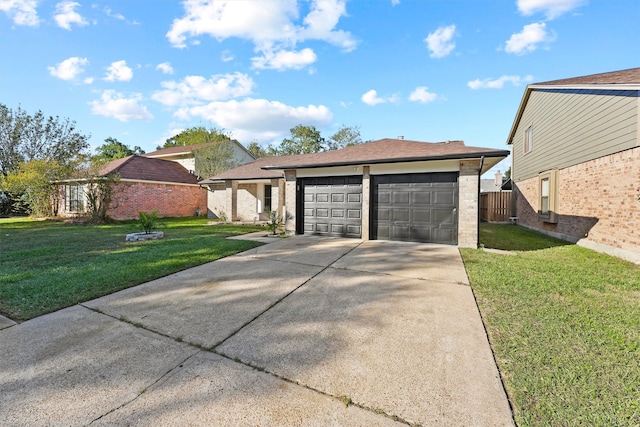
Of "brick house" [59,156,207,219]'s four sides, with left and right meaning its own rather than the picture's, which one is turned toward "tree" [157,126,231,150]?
back

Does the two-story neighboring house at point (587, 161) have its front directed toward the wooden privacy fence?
no

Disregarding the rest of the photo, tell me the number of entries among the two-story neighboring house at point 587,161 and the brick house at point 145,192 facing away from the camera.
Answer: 0

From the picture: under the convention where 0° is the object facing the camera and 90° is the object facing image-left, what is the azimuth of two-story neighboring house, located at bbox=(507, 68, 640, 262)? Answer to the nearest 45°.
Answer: approximately 315°

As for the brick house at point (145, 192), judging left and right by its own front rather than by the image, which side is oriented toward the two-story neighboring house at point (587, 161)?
left

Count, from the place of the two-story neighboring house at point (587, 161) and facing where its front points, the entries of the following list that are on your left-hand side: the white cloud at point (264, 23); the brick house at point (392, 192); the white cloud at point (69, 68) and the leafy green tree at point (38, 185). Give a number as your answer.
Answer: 0

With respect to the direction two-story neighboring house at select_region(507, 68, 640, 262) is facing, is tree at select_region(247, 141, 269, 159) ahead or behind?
behind

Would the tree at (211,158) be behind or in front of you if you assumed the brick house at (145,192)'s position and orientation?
behind

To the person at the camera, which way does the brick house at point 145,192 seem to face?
facing the viewer and to the left of the viewer

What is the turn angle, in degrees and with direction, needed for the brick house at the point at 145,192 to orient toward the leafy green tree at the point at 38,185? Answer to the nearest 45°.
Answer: approximately 45° to its right

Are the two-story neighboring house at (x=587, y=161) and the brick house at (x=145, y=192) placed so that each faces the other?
no
